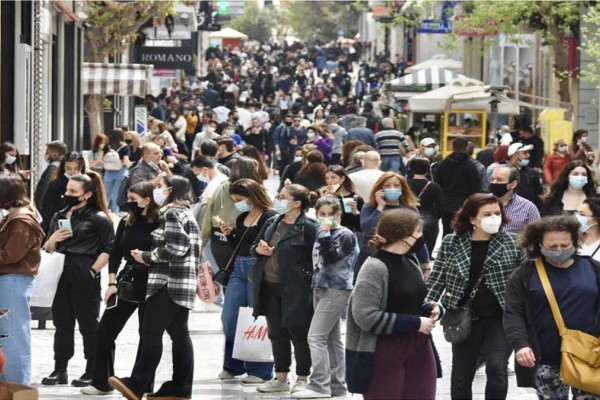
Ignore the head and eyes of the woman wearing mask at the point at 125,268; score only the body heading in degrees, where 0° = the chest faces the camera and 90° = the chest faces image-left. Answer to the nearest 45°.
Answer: approximately 45°

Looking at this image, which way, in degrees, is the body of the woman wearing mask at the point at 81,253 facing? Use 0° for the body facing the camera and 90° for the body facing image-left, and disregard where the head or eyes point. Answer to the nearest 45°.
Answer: approximately 45°

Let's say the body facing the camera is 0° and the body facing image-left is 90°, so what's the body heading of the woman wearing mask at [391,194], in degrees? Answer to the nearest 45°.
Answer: approximately 0°

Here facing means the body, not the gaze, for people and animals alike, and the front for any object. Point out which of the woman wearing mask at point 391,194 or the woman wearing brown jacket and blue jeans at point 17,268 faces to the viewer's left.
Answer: the woman wearing brown jacket and blue jeans at point 17,268

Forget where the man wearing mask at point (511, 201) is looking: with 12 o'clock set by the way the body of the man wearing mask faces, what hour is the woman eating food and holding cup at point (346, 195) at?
The woman eating food and holding cup is roughly at 3 o'clock from the man wearing mask.

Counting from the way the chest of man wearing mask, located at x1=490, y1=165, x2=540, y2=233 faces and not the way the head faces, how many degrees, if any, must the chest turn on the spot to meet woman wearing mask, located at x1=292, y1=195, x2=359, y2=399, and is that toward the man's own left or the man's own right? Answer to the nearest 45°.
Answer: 0° — they already face them

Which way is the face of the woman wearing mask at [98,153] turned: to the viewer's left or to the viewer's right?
to the viewer's right

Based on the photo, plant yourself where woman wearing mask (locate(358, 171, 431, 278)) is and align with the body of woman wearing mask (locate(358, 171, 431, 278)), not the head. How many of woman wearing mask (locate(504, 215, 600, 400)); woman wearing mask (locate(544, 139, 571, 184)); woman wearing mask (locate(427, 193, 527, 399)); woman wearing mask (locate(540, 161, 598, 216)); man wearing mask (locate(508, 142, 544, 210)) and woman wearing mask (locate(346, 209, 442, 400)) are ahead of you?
3

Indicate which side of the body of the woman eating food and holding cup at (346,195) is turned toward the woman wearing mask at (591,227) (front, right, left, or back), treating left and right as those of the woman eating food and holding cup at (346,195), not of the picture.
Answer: left
